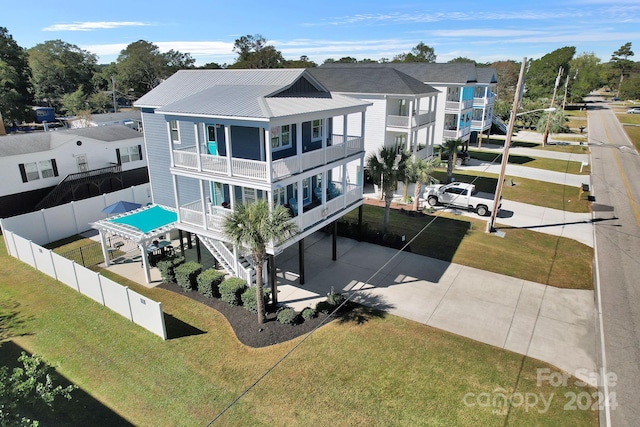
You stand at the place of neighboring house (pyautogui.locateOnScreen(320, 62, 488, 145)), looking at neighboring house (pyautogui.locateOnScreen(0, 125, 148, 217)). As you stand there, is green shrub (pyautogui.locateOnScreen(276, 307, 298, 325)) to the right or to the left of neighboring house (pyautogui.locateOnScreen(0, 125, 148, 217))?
left

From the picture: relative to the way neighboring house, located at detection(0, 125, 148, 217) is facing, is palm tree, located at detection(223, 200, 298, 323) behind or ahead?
ahead

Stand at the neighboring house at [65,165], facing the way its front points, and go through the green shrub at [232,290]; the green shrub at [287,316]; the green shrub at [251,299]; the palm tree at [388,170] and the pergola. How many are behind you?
0

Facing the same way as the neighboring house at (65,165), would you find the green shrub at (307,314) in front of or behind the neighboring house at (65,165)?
in front

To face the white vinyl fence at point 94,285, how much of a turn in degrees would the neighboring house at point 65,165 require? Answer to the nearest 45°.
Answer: approximately 45° to its right

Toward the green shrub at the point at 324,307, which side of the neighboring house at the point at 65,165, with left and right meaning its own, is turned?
front
